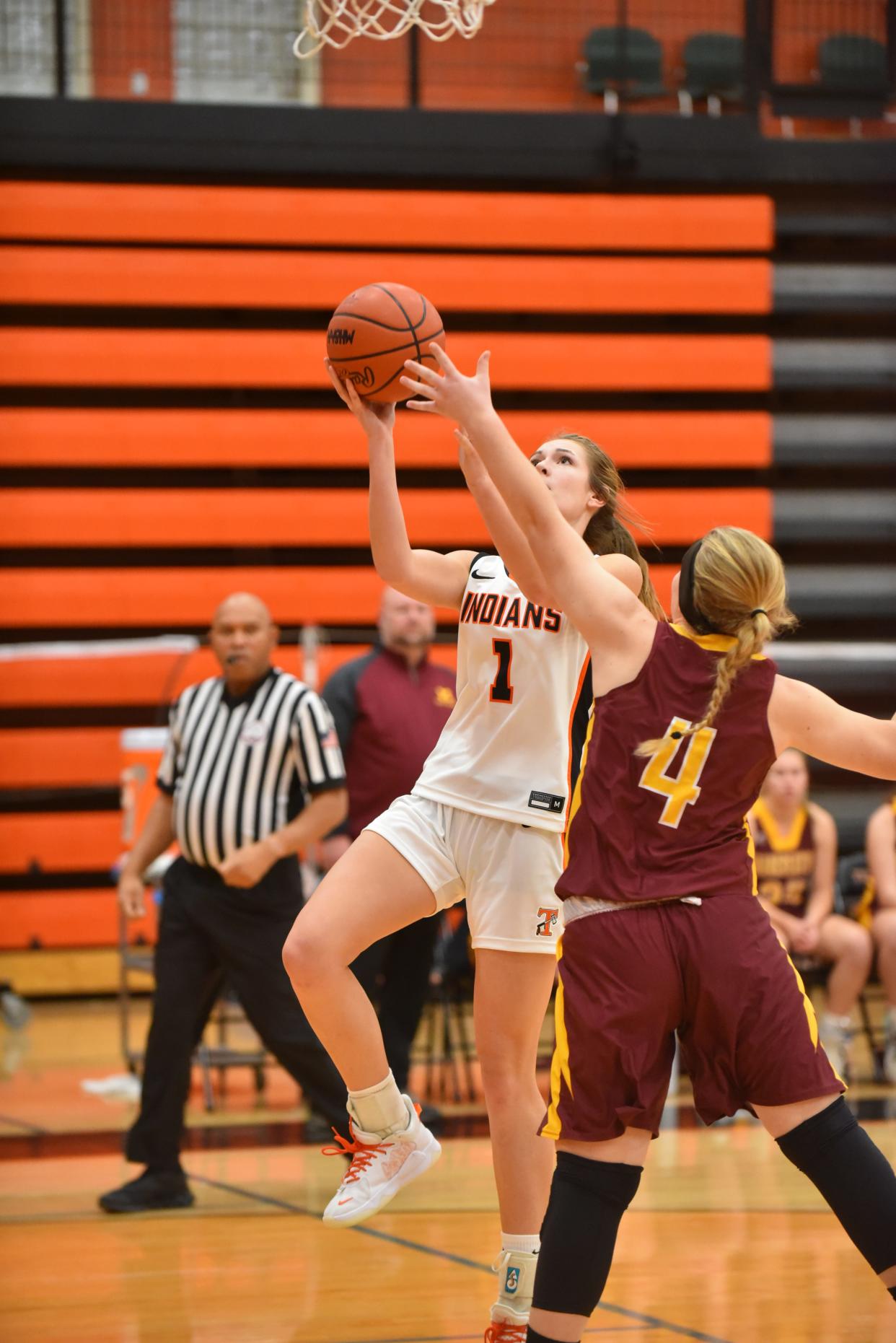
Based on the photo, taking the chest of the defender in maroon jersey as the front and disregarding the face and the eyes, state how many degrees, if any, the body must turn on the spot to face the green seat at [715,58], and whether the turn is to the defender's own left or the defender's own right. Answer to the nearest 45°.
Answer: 0° — they already face it

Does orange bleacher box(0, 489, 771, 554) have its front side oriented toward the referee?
yes

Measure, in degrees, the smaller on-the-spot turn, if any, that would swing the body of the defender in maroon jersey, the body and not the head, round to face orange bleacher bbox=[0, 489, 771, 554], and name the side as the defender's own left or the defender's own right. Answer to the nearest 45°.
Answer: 0° — they already face it

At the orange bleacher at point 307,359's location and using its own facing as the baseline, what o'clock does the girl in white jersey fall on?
The girl in white jersey is roughly at 12 o'clock from the orange bleacher.

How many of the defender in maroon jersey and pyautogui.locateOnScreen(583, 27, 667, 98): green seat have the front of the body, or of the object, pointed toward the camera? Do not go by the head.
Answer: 1

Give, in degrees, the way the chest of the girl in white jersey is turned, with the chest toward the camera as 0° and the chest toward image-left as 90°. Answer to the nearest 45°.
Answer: approximately 45°

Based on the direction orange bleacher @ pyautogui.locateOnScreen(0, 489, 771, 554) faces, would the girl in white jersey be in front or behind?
in front
